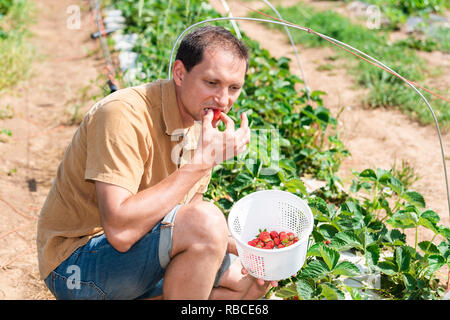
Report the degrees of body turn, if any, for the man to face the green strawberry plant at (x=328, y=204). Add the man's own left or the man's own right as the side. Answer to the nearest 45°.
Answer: approximately 90° to the man's own left

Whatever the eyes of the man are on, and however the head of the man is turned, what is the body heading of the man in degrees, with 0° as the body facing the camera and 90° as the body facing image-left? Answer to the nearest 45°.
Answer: approximately 315°

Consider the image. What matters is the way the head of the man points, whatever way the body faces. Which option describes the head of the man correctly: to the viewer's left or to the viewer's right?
to the viewer's right
